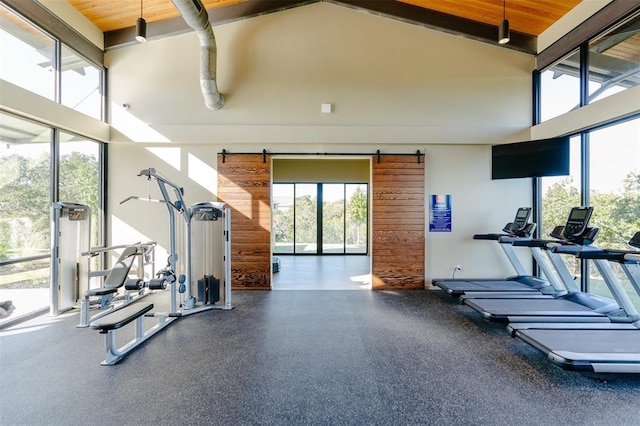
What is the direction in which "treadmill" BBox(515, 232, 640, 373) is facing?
to the viewer's right

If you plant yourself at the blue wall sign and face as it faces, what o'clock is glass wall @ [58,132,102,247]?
The glass wall is roughly at 2 o'clock from the blue wall sign.

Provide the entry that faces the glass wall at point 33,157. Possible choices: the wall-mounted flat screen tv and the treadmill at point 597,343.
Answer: the wall-mounted flat screen tv

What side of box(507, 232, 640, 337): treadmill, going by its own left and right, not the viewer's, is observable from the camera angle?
right

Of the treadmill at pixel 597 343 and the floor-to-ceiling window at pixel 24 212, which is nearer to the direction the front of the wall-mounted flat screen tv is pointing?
the floor-to-ceiling window

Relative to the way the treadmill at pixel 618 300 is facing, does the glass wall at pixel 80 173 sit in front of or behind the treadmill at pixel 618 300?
behind

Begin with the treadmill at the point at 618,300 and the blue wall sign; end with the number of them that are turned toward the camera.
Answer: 1

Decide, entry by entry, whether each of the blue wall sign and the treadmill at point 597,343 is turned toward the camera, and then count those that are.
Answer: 1
